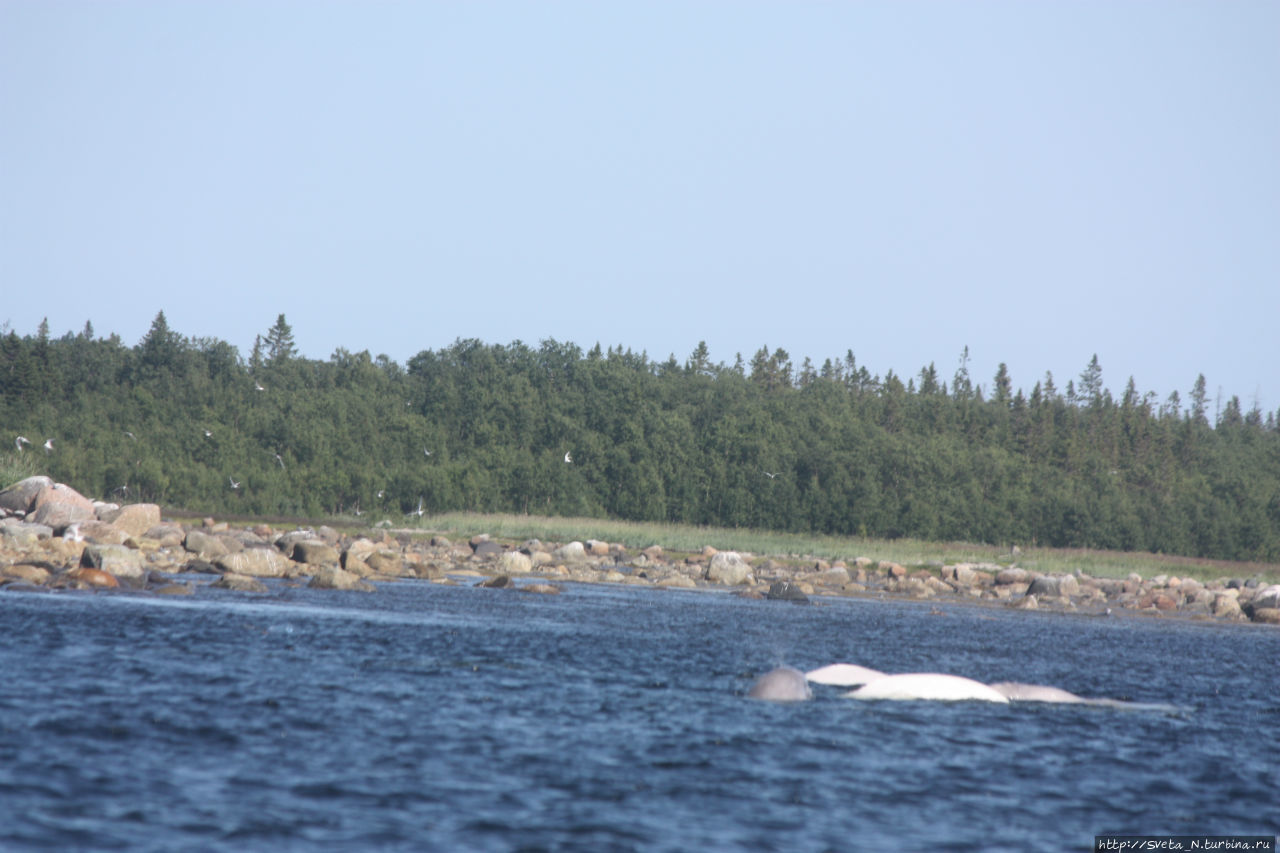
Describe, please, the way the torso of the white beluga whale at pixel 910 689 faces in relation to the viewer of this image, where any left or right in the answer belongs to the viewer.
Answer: facing to the left of the viewer

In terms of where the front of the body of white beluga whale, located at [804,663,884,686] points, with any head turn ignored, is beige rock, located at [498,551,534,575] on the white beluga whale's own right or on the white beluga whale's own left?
on the white beluga whale's own right

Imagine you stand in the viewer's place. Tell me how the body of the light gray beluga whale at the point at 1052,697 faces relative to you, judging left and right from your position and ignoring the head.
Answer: facing to the left of the viewer

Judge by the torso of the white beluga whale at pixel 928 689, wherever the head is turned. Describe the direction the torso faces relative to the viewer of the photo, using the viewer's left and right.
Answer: facing to the left of the viewer

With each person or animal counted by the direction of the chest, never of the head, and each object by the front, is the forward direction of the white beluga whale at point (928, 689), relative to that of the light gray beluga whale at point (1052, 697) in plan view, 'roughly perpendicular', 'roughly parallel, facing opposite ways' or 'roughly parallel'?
roughly parallel

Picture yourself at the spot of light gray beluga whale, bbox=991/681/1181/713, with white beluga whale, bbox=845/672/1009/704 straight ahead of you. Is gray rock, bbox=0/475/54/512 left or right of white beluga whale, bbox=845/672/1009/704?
right

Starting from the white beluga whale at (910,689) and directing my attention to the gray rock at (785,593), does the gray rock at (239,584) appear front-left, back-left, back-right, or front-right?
front-left

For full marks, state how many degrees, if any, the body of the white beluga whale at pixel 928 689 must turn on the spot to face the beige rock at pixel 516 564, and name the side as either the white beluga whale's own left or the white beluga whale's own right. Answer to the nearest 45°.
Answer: approximately 45° to the white beluga whale's own right

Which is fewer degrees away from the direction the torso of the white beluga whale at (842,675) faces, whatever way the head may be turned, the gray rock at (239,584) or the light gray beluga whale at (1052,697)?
the gray rock

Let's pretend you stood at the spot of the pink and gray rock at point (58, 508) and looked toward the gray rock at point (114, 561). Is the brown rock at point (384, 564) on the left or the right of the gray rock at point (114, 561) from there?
left

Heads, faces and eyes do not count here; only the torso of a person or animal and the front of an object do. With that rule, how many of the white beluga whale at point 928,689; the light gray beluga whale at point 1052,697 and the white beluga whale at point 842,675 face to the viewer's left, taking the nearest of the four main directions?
3

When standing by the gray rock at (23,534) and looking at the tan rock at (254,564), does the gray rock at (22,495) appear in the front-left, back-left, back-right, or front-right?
back-left

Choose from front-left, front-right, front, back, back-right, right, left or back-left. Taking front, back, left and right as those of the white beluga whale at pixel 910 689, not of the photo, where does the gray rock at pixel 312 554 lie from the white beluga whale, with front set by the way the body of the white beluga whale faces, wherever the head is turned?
front-right

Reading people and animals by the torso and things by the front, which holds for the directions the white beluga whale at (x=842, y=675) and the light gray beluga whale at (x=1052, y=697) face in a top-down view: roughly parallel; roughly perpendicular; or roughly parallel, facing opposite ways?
roughly parallel

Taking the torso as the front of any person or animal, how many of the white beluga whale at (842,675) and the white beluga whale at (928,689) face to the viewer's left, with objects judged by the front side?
2

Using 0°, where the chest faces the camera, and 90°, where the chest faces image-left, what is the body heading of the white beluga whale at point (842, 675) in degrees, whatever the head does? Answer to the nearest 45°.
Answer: approximately 90°

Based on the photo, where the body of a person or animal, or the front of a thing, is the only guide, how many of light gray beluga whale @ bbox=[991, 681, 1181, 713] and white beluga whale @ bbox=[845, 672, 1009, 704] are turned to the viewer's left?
2
